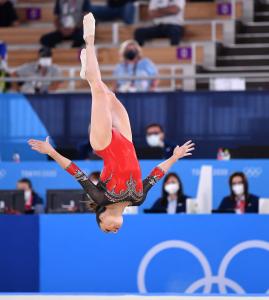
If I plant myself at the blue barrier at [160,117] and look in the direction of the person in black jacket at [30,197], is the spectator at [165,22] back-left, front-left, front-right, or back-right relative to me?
back-right

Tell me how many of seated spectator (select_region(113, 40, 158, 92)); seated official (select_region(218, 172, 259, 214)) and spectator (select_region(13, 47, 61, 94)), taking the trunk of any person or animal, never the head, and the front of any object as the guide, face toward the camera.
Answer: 3

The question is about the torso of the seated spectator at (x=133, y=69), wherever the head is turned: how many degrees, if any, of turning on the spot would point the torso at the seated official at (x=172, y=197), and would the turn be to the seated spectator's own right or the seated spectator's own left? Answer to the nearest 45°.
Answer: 0° — they already face them

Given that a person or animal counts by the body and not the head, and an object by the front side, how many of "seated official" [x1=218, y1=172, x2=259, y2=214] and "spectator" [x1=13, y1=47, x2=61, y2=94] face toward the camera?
2

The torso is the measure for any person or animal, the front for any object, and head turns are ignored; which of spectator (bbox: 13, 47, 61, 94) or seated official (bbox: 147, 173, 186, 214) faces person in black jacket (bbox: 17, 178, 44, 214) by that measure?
the spectator

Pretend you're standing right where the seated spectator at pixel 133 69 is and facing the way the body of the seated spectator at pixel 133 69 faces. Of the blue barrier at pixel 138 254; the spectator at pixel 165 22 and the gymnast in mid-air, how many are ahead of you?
2

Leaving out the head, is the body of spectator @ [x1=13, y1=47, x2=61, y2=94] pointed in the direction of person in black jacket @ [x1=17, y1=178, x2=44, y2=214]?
yes

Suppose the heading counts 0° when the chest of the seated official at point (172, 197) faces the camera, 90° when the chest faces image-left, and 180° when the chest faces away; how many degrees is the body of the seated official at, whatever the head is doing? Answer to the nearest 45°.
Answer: approximately 0°

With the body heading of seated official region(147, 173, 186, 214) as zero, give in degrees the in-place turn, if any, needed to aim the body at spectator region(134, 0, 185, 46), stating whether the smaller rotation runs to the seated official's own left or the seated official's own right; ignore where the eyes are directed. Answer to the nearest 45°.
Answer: approximately 180°
